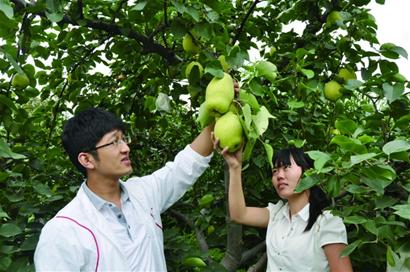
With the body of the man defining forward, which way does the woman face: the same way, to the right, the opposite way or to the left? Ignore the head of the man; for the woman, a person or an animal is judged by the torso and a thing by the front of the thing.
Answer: to the right

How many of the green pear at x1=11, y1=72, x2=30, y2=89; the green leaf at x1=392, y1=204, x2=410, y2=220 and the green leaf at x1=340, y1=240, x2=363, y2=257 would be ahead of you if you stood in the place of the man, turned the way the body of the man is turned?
2

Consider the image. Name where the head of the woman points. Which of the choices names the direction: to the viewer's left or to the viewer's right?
to the viewer's left

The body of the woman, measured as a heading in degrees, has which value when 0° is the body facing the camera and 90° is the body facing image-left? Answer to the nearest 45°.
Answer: approximately 45°

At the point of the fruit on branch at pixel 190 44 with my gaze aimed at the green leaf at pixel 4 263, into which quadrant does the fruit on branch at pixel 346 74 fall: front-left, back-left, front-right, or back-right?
back-left

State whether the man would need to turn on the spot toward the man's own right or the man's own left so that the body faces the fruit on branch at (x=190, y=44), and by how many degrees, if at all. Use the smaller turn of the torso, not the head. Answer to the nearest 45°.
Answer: approximately 90° to the man's own left

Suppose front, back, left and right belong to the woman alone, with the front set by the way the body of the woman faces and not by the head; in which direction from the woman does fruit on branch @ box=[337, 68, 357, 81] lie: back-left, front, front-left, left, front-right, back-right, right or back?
back

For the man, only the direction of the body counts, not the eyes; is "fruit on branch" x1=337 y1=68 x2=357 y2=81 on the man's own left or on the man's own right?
on the man's own left

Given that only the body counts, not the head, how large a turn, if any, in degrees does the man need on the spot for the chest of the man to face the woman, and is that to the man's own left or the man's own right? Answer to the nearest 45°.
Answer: approximately 45° to the man's own left

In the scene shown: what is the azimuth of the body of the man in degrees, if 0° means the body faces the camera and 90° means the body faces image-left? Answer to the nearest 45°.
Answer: approximately 315°
